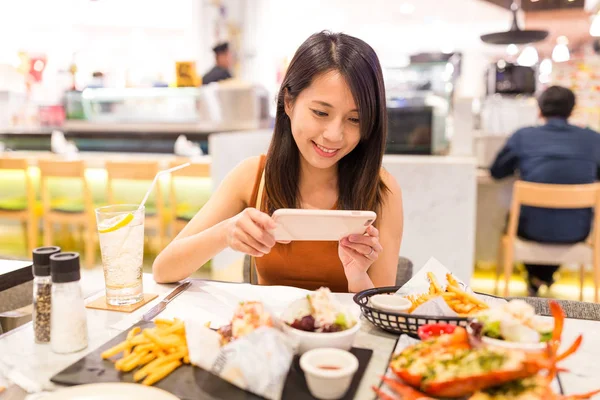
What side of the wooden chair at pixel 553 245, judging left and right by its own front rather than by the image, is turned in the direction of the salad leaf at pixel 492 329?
back

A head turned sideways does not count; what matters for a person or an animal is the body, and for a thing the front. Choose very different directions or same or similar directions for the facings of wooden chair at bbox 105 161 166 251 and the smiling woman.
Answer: very different directions

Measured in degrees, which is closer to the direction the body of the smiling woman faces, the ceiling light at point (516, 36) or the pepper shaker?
the pepper shaker

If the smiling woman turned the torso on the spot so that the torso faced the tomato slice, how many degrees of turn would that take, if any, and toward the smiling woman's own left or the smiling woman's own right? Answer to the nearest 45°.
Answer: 0° — they already face it

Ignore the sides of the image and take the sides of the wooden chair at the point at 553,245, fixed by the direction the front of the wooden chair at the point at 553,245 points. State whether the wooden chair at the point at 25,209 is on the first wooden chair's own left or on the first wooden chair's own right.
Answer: on the first wooden chair's own left

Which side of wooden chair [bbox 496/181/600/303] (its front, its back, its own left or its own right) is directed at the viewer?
back

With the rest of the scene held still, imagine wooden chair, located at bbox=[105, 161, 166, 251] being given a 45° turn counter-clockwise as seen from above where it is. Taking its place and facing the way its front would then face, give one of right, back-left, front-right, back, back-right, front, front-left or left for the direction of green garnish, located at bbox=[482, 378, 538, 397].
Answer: back-left

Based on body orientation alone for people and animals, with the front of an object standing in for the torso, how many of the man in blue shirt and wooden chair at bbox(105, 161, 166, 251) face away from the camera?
2

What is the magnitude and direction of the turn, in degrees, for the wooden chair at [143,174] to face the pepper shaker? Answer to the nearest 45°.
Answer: approximately 180°

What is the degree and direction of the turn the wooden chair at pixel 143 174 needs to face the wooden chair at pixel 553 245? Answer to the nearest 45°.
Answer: approximately 135° to its right

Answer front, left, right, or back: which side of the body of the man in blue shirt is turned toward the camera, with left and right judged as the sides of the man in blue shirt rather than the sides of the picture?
back

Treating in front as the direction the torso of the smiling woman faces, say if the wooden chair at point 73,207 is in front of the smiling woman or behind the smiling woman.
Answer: behind

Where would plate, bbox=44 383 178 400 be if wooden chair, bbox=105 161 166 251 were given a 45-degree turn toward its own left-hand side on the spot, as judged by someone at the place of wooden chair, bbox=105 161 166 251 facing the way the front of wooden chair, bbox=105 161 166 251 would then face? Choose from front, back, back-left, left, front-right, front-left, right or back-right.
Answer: back-left

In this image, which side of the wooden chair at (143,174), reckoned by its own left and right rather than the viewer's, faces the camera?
back
